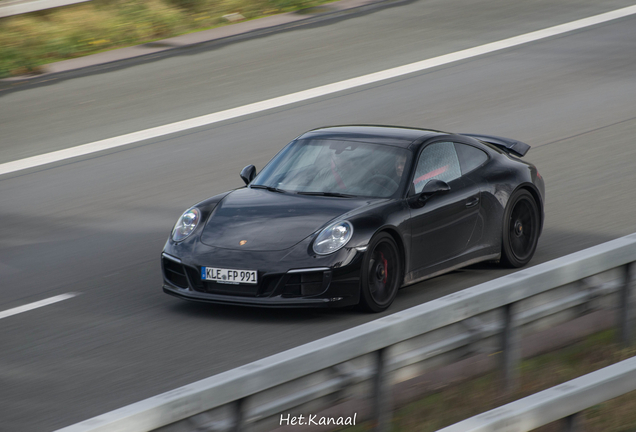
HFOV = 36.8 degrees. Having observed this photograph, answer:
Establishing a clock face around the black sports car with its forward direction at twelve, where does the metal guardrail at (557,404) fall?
The metal guardrail is roughly at 10 o'clock from the black sports car.

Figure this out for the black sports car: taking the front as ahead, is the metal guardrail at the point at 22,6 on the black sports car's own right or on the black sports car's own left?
on the black sports car's own right

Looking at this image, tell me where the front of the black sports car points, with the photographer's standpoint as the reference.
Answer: facing the viewer and to the left of the viewer

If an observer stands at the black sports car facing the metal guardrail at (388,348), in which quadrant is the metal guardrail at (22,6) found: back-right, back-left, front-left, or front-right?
back-right
